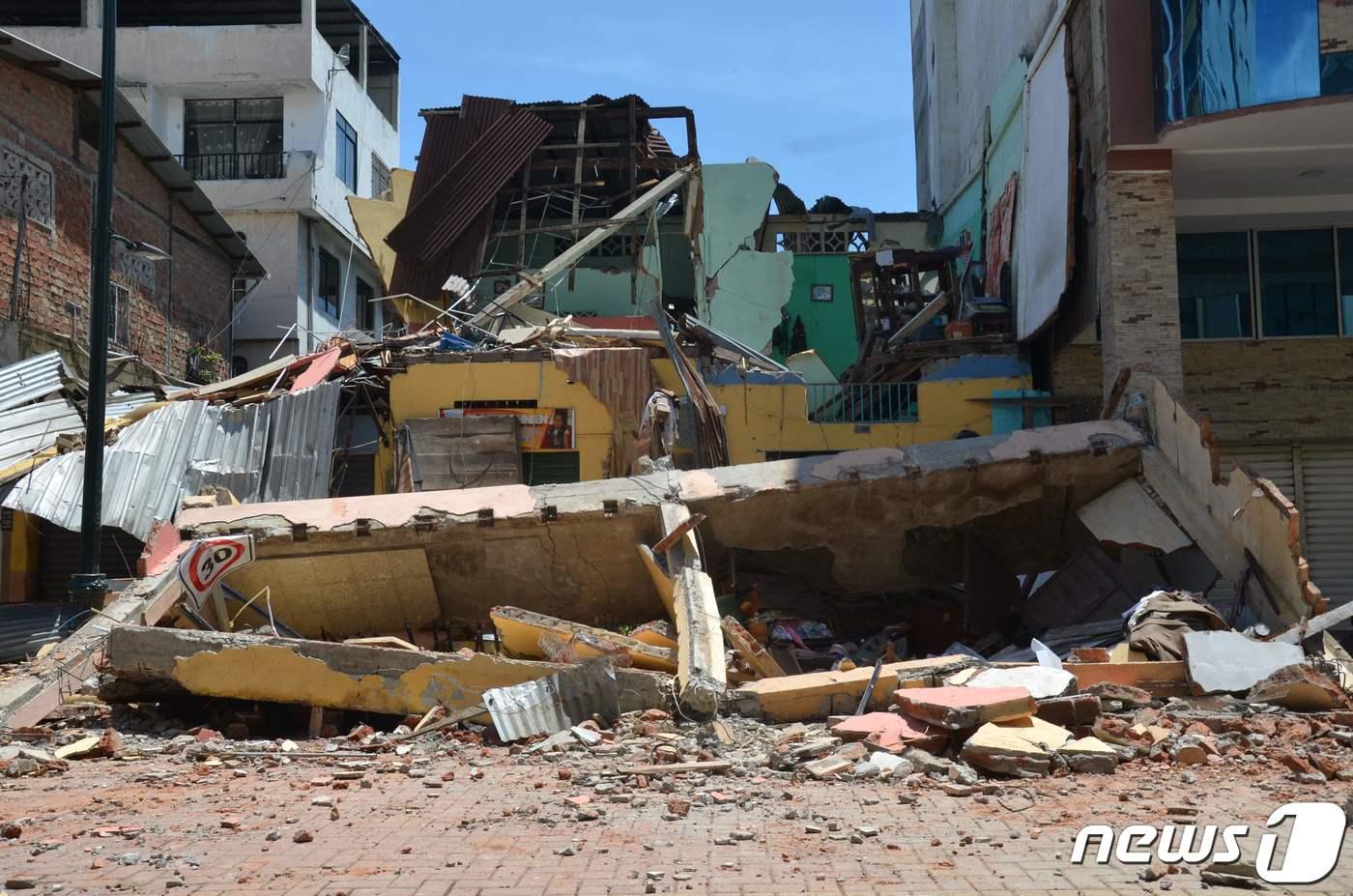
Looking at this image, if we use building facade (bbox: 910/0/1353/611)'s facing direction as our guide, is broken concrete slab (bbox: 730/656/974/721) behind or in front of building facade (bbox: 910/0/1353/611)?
in front

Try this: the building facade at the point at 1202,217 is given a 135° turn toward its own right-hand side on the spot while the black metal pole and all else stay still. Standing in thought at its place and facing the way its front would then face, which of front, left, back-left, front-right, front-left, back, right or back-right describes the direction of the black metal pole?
left

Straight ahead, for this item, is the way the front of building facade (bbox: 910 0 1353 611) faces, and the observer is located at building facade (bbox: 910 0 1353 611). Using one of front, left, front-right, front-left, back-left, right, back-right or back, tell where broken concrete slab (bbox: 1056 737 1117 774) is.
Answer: front

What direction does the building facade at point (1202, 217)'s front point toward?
toward the camera

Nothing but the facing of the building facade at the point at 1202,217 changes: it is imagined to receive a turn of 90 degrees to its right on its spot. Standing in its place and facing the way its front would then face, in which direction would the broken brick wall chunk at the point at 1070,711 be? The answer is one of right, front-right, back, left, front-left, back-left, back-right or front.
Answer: left

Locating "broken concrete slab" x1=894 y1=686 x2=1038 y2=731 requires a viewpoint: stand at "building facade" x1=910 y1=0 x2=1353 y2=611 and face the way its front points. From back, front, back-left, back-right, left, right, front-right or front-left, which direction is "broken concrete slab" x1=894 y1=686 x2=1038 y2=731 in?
front

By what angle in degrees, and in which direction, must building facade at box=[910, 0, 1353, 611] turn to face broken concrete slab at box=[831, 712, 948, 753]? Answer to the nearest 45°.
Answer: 0° — it already faces it

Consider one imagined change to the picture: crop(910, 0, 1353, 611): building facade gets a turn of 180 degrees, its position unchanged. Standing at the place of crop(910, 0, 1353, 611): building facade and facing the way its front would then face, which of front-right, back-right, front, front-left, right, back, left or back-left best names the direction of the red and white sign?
back-left

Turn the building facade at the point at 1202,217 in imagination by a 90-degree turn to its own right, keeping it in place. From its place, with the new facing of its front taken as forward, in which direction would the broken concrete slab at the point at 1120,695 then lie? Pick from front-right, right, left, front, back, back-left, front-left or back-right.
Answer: left

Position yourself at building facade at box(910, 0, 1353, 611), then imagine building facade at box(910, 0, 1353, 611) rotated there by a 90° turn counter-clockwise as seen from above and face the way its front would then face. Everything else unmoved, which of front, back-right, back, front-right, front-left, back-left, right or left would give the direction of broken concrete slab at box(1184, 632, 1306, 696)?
right

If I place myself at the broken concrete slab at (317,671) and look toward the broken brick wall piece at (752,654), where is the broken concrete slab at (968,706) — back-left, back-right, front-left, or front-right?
front-right

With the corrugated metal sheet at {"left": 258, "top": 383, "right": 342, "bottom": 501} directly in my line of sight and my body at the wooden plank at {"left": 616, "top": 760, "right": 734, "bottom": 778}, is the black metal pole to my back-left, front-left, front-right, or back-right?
front-left

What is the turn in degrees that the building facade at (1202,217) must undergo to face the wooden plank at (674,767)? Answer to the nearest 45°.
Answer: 0° — it already faces it

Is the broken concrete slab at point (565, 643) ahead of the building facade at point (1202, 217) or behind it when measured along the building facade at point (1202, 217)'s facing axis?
ahead

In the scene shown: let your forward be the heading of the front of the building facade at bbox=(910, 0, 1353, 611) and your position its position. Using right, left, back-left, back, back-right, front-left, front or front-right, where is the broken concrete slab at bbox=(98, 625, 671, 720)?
front-right

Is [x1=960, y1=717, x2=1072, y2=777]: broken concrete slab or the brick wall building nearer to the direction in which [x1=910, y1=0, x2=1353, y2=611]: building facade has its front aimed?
the broken concrete slab

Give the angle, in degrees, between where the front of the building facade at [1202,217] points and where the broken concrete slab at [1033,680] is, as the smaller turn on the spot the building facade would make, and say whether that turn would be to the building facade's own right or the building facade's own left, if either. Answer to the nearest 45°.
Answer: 0° — it already faces it

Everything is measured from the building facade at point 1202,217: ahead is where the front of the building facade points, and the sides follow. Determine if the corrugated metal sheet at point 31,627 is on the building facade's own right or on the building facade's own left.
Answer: on the building facade's own right
